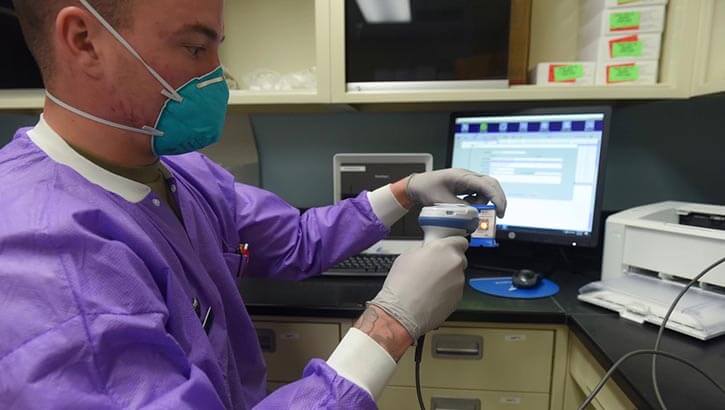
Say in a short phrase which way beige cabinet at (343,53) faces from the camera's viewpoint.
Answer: facing the viewer

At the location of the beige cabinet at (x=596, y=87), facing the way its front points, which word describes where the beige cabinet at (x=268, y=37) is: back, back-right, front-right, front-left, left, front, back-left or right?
right

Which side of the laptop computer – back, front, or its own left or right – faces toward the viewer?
front

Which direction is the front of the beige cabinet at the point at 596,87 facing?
toward the camera

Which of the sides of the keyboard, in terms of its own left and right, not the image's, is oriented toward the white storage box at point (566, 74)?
left

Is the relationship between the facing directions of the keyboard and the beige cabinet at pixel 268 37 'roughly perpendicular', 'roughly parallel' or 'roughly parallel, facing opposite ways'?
roughly parallel

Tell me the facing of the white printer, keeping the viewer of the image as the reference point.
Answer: facing the viewer and to the left of the viewer

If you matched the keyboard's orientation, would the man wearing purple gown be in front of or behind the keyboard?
in front
